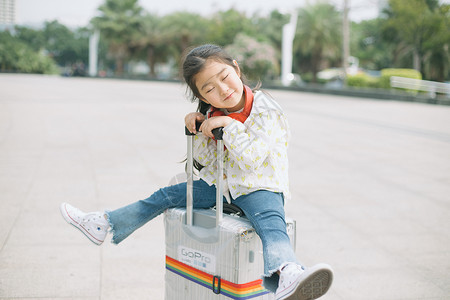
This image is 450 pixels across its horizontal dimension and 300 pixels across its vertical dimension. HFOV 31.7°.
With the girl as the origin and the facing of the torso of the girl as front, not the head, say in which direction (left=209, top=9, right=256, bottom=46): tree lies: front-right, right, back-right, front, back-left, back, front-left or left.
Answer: back-right

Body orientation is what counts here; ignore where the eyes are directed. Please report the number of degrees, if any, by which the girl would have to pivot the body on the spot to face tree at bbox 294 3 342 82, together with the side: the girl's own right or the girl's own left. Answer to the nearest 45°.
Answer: approximately 135° to the girl's own right

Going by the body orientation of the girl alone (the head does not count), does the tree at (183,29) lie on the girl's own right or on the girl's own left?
on the girl's own right

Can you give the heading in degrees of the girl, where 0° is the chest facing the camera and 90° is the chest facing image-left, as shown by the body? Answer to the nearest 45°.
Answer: approximately 45°

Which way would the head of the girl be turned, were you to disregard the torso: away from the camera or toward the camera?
toward the camera

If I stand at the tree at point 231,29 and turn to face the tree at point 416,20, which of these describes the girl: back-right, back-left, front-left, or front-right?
front-right

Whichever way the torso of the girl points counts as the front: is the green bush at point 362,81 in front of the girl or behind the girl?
behind

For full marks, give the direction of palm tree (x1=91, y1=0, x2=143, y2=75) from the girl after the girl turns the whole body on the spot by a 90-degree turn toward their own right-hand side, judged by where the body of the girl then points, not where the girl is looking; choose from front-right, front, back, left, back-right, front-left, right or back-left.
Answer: front-right
